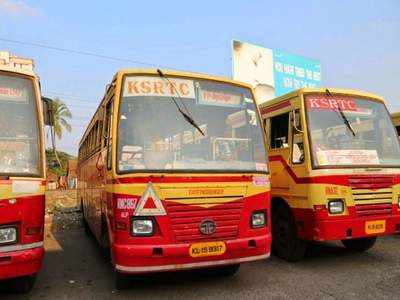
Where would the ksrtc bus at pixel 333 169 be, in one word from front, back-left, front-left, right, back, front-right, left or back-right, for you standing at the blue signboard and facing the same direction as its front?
front-right

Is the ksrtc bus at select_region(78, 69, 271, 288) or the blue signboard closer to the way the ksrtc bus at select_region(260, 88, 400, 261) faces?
the ksrtc bus

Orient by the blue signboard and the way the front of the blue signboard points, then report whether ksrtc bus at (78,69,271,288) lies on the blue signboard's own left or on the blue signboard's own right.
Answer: on the blue signboard's own right

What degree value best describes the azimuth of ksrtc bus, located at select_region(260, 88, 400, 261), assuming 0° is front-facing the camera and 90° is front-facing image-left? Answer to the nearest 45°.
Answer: approximately 315°

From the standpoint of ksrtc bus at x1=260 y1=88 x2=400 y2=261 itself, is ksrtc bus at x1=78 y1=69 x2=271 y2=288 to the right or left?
on its right

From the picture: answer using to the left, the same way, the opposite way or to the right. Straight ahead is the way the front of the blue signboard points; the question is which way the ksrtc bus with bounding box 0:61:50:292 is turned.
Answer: the same way

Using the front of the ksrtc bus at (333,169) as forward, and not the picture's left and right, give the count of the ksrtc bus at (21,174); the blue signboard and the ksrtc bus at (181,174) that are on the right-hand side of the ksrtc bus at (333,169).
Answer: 2

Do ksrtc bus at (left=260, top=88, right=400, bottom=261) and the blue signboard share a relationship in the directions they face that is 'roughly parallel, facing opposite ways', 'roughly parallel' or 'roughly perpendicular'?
roughly parallel

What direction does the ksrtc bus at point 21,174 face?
toward the camera

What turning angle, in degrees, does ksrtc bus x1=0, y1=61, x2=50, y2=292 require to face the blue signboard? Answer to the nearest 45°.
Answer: approximately 135° to its left

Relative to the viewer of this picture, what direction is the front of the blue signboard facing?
facing the viewer and to the right of the viewer

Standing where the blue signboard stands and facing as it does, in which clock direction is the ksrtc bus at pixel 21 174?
The ksrtc bus is roughly at 2 o'clock from the blue signboard.

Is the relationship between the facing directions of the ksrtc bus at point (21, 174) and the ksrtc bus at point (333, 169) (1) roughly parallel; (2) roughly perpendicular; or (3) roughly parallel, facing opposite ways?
roughly parallel
